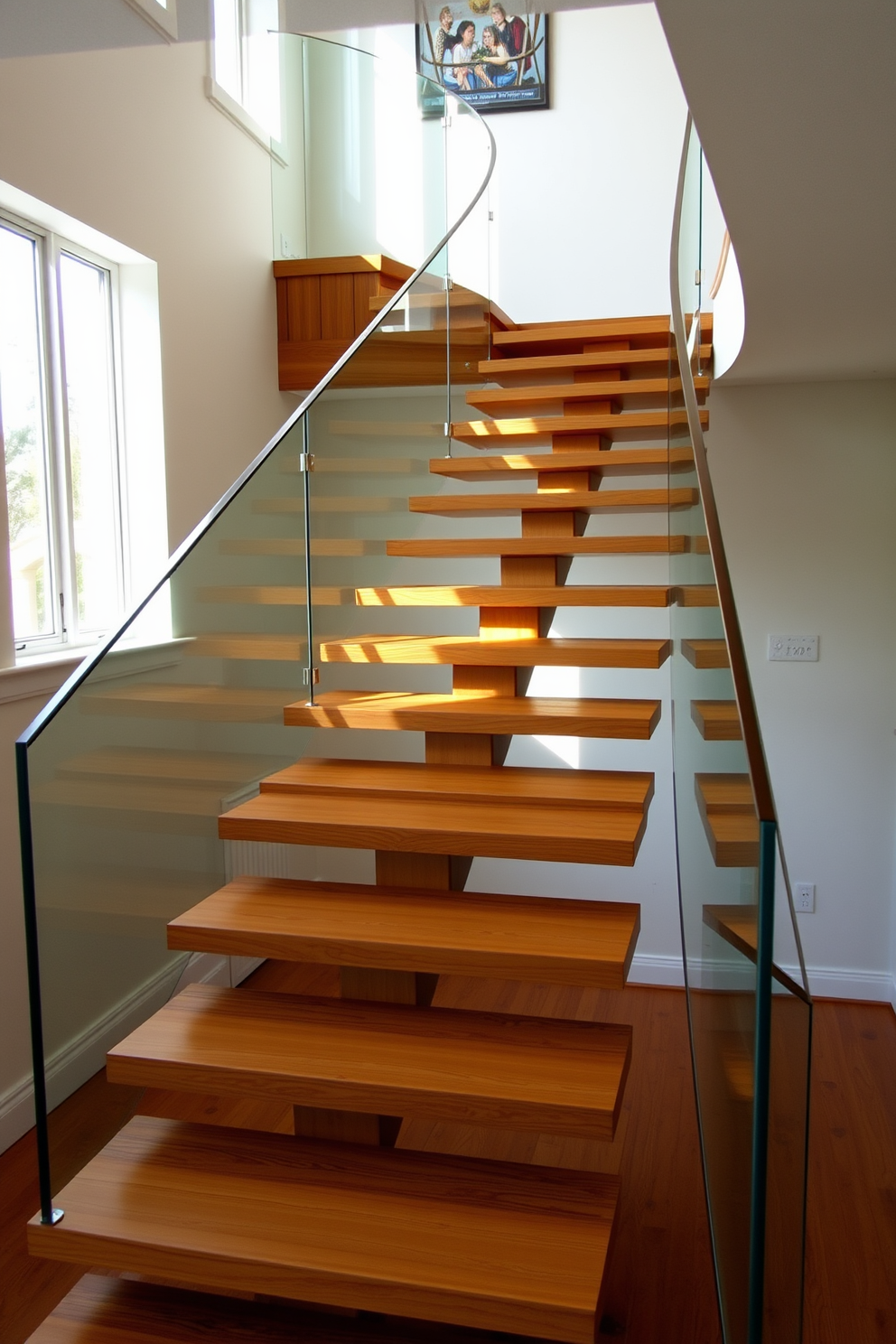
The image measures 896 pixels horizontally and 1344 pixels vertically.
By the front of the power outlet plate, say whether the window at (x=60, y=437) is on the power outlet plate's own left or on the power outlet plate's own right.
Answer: on the power outlet plate's own right

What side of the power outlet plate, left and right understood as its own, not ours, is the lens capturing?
front

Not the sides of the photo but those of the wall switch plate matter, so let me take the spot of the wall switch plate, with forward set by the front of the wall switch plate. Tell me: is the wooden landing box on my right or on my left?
on my right

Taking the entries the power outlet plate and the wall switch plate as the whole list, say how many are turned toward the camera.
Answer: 2

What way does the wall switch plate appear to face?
toward the camera
